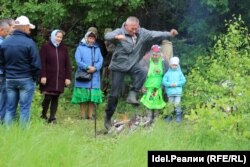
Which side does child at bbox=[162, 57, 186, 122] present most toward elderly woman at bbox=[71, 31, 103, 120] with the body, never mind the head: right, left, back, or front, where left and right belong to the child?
right

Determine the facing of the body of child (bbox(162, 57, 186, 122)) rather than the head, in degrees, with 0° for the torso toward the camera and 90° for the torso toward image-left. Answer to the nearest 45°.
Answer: approximately 0°

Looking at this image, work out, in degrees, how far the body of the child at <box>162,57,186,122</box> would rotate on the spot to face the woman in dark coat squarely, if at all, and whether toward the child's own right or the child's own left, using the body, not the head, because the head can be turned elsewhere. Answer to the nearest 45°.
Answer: approximately 90° to the child's own right

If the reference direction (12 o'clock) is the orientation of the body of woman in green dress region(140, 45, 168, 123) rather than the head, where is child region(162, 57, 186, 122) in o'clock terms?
The child is roughly at 8 o'clock from the woman in green dress.

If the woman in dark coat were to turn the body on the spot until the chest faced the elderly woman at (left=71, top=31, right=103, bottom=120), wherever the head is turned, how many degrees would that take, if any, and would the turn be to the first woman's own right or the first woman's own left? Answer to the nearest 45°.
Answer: approximately 135° to the first woman's own left

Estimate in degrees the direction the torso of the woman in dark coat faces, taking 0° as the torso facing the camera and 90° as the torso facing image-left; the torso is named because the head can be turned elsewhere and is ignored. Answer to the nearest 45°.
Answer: approximately 0°
